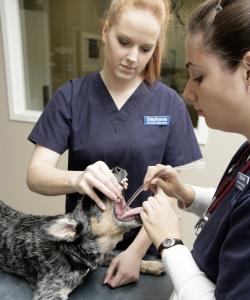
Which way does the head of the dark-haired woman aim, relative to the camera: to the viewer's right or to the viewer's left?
to the viewer's left

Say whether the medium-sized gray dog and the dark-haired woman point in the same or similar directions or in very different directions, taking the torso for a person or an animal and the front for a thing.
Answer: very different directions

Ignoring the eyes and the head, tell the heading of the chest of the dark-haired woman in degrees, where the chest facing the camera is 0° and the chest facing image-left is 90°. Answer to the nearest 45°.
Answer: approximately 90°

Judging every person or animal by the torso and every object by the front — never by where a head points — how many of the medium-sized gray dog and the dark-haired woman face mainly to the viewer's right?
1

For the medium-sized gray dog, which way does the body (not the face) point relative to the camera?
to the viewer's right
